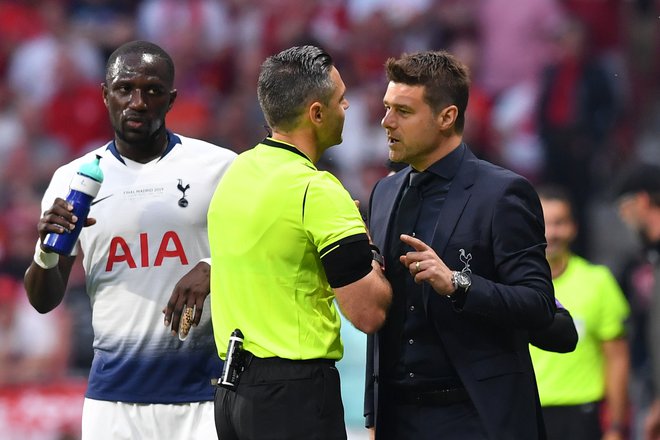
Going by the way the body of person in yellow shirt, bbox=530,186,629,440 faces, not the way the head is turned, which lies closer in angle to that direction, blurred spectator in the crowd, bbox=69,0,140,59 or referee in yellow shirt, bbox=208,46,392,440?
the referee in yellow shirt

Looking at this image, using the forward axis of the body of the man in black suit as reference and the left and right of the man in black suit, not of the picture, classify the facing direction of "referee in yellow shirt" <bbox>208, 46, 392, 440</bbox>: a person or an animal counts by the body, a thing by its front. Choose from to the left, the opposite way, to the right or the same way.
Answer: the opposite way

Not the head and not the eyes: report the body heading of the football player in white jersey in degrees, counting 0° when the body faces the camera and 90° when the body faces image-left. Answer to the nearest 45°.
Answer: approximately 0°

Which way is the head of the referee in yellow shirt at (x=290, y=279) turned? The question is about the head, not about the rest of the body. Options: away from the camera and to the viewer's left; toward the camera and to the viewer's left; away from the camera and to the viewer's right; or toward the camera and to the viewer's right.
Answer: away from the camera and to the viewer's right

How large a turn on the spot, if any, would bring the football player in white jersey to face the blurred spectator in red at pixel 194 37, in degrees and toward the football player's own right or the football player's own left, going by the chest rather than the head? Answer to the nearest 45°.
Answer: approximately 180°

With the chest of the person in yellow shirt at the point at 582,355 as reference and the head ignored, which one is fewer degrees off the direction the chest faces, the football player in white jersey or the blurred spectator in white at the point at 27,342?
the football player in white jersey

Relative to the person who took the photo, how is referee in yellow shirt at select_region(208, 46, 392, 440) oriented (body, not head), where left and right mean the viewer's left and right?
facing away from the viewer and to the right of the viewer

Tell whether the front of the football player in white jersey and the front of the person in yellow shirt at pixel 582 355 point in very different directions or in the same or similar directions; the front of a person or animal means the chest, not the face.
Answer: same or similar directions

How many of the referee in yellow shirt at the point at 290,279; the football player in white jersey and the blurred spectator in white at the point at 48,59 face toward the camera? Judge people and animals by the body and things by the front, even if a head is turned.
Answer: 2

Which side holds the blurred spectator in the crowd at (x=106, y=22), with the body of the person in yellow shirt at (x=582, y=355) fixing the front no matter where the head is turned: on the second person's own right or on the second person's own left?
on the second person's own right

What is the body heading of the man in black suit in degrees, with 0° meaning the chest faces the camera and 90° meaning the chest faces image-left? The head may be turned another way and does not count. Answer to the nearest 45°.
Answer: approximately 45°

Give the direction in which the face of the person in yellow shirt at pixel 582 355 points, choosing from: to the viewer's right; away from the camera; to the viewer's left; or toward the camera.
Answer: toward the camera

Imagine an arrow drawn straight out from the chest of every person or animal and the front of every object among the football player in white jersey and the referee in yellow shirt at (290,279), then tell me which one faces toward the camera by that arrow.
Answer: the football player in white jersey

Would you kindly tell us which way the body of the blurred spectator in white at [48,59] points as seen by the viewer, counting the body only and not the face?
toward the camera

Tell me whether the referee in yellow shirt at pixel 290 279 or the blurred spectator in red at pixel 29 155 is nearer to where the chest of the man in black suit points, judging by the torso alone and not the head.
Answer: the referee in yellow shirt
